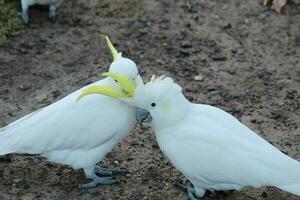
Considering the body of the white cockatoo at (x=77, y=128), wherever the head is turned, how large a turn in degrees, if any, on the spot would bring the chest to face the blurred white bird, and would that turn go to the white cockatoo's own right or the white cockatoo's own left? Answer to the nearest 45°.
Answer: approximately 90° to the white cockatoo's own left

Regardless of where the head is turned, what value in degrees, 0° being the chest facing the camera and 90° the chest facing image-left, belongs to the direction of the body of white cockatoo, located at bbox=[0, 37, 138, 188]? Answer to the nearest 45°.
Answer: approximately 270°

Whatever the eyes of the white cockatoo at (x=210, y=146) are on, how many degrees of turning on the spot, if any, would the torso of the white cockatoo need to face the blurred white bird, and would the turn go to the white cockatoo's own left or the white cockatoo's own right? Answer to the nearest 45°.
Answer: approximately 45° to the white cockatoo's own right

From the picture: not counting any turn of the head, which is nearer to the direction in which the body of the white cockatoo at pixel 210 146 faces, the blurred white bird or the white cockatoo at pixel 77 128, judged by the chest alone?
the white cockatoo

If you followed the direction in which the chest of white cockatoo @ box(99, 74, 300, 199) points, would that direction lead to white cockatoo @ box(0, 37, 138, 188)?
yes

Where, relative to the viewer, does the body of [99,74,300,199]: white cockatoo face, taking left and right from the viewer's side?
facing to the left of the viewer

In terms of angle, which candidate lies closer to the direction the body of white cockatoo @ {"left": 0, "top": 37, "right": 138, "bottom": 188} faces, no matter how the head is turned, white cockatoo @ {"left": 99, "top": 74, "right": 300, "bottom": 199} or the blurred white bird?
the white cockatoo

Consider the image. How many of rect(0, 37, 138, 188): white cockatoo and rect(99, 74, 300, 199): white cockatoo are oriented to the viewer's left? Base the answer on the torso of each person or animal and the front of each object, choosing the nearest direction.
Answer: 1

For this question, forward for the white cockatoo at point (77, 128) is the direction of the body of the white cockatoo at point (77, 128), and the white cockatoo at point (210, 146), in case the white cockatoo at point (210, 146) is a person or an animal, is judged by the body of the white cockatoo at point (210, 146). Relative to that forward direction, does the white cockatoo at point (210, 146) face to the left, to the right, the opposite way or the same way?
the opposite way

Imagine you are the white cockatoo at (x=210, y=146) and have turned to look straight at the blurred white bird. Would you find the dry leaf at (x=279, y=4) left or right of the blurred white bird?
right
